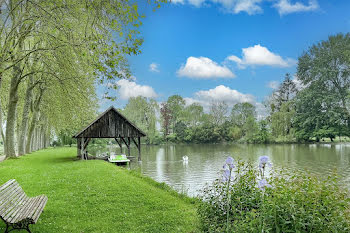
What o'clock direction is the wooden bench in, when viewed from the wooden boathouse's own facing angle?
The wooden bench is roughly at 12 o'clock from the wooden boathouse.

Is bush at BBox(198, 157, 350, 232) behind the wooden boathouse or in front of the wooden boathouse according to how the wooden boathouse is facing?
in front

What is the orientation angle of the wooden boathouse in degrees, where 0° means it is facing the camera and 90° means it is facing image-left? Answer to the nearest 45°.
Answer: approximately 0°

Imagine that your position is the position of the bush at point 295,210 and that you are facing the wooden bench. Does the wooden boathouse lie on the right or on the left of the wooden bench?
right
